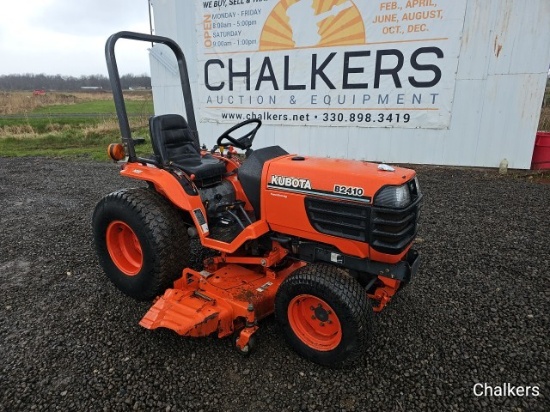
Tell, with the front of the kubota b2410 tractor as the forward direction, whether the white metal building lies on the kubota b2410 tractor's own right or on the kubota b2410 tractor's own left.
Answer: on the kubota b2410 tractor's own left

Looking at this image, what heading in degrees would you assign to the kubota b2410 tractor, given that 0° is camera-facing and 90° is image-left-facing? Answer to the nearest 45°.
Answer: approximately 315°
